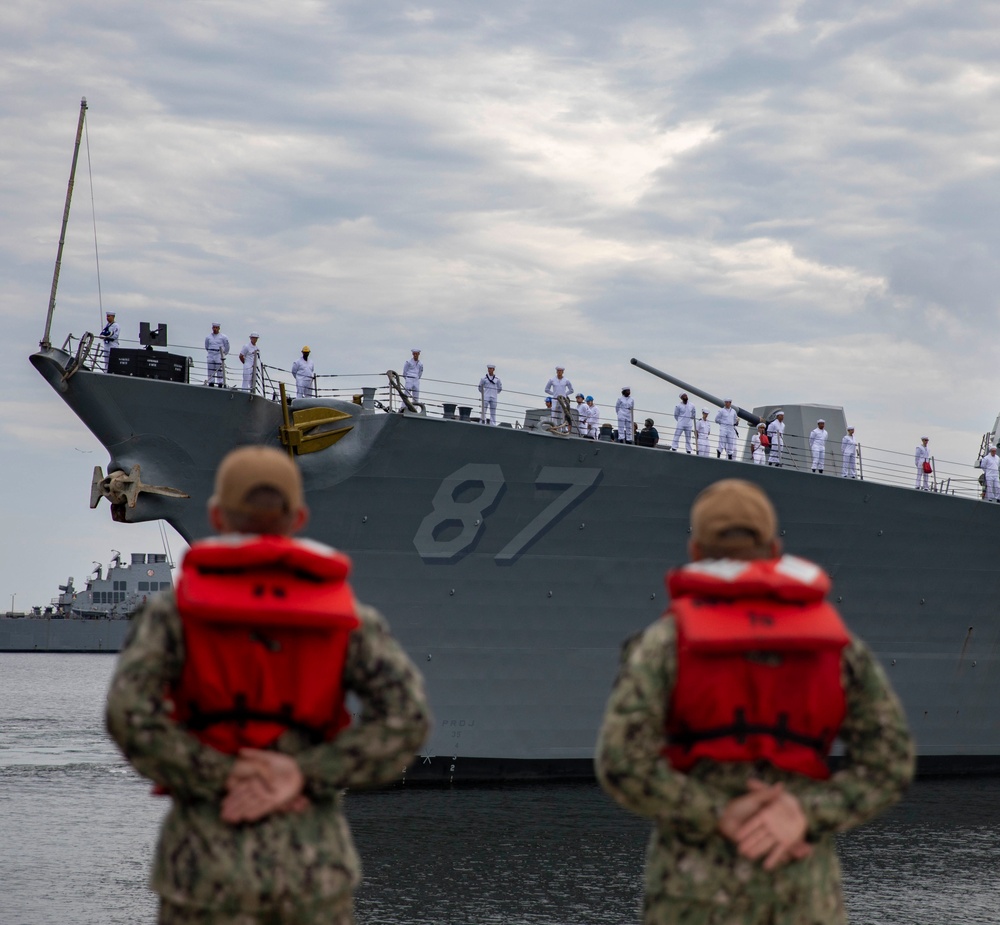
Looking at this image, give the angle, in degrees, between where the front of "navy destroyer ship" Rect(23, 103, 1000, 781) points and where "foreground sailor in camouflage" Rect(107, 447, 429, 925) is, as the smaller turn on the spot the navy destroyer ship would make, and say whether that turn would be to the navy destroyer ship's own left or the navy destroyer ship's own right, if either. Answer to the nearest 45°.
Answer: approximately 45° to the navy destroyer ship's own left

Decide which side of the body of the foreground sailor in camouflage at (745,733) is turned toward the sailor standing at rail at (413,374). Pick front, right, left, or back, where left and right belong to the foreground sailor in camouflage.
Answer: front

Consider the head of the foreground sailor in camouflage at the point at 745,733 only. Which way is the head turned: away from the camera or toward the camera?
away from the camera

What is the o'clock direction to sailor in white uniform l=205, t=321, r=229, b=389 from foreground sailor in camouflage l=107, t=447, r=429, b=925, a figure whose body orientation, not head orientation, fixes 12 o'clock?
The sailor in white uniform is roughly at 12 o'clock from the foreground sailor in camouflage.

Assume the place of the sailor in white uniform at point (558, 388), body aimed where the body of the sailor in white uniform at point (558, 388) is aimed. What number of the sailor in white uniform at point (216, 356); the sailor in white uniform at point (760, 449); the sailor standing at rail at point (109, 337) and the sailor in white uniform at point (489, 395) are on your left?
1

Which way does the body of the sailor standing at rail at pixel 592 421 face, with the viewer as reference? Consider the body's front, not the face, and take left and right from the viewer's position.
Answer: facing the viewer and to the left of the viewer

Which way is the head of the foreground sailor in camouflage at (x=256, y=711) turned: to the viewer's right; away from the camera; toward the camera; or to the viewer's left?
away from the camera

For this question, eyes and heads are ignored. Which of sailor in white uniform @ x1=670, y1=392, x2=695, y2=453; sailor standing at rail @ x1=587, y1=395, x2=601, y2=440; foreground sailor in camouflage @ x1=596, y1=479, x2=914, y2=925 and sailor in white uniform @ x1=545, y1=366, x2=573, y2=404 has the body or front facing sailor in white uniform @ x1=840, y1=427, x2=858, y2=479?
the foreground sailor in camouflage

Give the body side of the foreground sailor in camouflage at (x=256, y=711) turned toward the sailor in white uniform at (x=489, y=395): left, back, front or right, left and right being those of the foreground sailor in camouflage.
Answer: front

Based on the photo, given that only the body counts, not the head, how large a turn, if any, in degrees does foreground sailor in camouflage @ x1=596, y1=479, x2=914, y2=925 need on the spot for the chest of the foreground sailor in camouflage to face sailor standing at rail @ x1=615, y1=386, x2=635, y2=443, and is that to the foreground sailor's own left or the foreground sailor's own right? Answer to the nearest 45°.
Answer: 0° — they already face them

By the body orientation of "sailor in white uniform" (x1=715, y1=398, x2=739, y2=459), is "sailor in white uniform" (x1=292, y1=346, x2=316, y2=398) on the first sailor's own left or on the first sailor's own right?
on the first sailor's own right

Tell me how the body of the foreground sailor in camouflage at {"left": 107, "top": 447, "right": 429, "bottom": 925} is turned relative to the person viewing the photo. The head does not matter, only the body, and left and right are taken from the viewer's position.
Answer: facing away from the viewer

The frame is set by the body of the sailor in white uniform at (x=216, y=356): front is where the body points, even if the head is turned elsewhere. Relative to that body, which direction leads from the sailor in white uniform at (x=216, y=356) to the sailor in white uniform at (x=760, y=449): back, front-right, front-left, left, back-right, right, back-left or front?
left

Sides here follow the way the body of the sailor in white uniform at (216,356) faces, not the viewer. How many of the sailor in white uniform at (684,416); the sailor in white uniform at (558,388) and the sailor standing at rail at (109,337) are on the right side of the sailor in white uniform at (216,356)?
1

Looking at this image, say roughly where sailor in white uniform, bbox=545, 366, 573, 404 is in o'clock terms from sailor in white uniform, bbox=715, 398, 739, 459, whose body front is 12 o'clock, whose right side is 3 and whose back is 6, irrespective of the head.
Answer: sailor in white uniform, bbox=545, 366, 573, 404 is roughly at 2 o'clock from sailor in white uniform, bbox=715, 398, 739, 459.

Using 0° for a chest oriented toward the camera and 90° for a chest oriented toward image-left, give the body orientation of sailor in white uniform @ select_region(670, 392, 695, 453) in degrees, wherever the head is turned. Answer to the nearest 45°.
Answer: approximately 0°

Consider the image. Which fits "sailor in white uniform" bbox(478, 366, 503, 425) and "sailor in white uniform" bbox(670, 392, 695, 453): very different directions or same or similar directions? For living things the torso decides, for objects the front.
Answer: same or similar directions

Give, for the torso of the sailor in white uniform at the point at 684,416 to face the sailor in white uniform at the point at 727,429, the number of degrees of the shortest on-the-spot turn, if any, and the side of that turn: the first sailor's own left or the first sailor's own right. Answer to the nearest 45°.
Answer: approximately 90° to the first sailor's own left

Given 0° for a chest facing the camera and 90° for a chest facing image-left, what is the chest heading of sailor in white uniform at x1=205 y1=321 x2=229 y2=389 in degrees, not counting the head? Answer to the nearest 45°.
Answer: approximately 0°

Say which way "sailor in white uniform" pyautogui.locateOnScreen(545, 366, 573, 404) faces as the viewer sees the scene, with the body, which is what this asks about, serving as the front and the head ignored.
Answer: toward the camera
